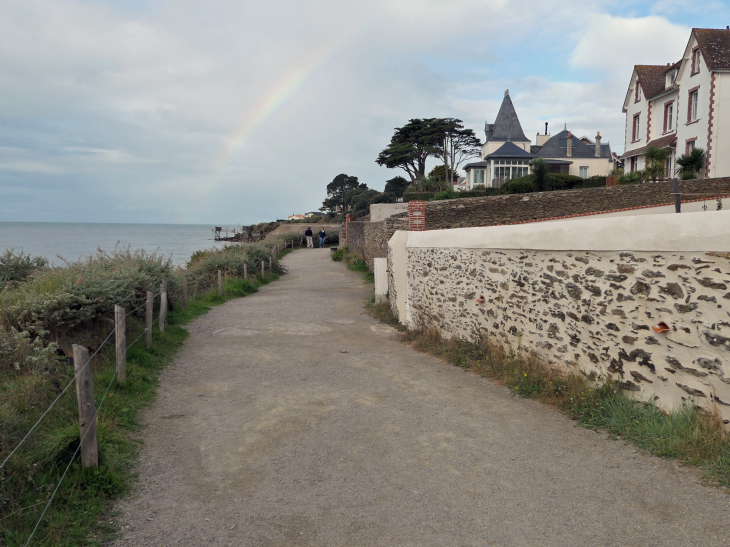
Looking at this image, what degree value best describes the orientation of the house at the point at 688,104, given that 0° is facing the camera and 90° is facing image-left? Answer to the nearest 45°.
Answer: approximately 45°

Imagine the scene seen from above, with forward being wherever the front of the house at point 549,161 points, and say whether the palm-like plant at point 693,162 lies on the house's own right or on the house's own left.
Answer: on the house's own left

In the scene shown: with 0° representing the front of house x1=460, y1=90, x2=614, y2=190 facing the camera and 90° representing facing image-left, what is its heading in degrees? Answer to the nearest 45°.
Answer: approximately 45°

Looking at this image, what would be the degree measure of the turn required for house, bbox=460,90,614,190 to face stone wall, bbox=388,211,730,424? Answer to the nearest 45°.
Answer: approximately 45° to its left

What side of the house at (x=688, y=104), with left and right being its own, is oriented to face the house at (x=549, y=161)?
right
